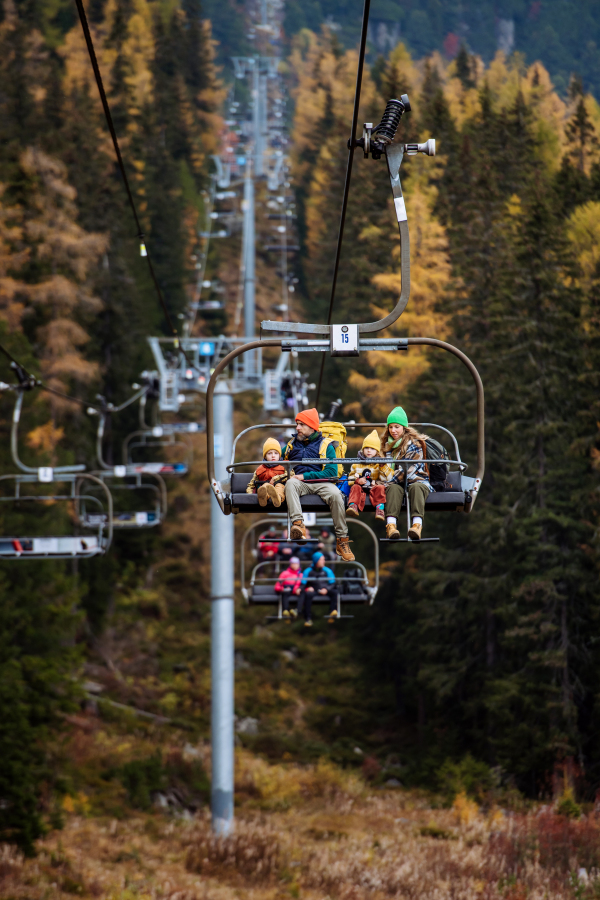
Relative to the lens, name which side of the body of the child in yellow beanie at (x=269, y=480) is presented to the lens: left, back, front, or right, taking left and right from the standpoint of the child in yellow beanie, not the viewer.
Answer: front

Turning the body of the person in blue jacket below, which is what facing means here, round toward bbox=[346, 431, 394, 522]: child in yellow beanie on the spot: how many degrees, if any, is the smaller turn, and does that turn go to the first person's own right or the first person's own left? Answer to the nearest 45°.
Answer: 0° — they already face them

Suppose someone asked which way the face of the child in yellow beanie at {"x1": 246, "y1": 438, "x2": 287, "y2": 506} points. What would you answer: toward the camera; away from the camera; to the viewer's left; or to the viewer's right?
toward the camera

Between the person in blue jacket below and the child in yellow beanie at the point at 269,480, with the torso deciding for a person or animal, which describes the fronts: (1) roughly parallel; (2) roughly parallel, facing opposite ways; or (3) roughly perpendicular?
roughly parallel

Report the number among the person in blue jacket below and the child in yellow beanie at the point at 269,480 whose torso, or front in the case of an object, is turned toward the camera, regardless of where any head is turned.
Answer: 2

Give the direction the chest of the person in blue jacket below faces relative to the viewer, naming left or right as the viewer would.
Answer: facing the viewer

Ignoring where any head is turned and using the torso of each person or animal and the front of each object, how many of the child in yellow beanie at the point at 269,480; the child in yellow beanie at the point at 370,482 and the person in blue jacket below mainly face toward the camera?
3

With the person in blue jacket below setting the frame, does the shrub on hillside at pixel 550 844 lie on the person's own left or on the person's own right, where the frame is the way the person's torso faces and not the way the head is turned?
on the person's own left

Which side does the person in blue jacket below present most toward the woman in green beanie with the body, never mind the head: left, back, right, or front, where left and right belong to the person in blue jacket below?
front

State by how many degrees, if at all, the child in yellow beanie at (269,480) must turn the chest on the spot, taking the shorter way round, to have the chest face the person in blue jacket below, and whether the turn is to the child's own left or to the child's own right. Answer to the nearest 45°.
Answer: approximately 180°

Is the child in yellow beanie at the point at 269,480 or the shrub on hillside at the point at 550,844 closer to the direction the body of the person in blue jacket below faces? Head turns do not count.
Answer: the child in yellow beanie

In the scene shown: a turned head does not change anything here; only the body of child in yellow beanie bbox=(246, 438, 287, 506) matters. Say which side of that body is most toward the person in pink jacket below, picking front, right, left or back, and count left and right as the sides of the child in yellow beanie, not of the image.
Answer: back

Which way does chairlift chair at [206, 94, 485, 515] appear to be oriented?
toward the camera
